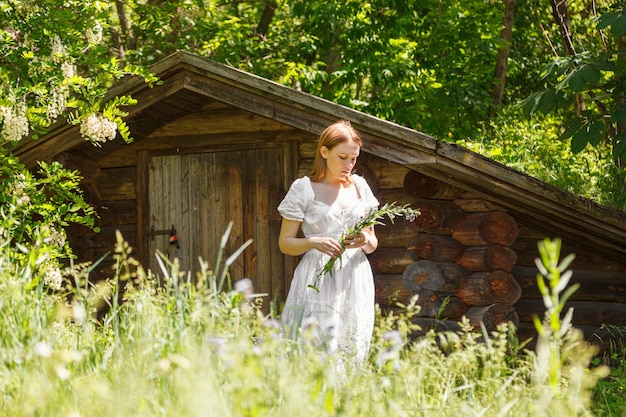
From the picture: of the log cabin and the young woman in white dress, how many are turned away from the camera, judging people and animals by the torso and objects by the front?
0

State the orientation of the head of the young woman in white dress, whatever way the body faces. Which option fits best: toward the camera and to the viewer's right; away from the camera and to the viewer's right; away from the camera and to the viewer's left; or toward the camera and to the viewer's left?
toward the camera and to the viewer's right

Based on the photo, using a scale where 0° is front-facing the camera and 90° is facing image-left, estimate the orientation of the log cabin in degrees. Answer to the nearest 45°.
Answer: approximately 45°

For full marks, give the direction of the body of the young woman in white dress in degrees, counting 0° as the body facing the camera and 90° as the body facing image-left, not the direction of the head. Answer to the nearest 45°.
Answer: approximately 315°
